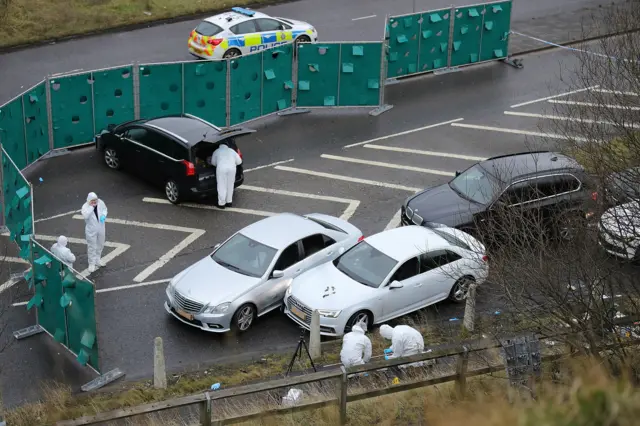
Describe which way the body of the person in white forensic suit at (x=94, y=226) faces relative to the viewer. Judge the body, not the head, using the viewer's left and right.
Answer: facing the viewer

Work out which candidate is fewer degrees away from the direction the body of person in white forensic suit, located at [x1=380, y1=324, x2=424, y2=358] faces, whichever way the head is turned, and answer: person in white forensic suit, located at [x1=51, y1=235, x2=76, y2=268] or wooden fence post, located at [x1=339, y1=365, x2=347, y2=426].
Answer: the person in white forensic suit

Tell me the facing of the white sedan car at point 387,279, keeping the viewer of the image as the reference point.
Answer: facing the viewer and to the left of the viewer

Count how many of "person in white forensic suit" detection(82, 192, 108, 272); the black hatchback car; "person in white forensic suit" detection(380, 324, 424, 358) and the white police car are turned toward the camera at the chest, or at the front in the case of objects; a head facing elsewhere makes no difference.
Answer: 1

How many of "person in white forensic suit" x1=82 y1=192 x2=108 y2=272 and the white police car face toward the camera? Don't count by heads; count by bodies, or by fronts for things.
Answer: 1

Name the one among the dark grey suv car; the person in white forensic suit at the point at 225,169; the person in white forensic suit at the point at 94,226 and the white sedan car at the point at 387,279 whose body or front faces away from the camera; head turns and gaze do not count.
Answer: the person in white forensic suit at the point at 225,169

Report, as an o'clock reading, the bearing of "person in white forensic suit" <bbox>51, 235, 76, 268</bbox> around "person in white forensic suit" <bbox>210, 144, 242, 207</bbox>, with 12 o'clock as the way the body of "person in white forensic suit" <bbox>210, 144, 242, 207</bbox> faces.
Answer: "person in white forensic suit" <bbox>51, 235, 76, 268</bbox> is roughly at 7 o'clock from "person in white forensic suit" <bbox>210, 144, 242, 207</bbox>.

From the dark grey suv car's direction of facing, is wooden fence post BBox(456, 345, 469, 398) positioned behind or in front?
in front

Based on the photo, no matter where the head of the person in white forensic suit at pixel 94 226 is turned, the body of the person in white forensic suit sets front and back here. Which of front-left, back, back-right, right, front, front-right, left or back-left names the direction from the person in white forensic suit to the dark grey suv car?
left

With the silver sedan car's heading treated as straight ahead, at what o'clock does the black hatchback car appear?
The black hatchback car is roughly at 4 o'clock from the silver sedan car.

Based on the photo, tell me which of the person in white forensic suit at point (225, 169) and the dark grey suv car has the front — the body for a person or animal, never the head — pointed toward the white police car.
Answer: the person in white forensic suit

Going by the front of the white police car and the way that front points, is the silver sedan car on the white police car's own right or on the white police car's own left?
on the white police car's own right

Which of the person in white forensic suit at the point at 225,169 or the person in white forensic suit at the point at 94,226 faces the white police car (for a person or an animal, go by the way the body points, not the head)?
the person in white forensic suit at the point at 225,169

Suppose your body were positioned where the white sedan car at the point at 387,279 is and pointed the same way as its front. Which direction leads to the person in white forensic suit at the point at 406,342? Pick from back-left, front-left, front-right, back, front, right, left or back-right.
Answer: front-left

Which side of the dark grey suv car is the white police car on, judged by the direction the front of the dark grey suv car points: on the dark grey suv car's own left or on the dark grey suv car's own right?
on the dark grey suv car's own right
